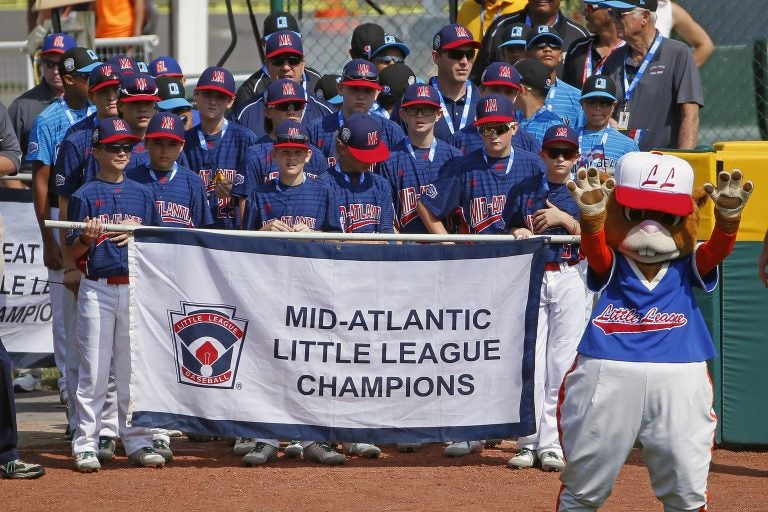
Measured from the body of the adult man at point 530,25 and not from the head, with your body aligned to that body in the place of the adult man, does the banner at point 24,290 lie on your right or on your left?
on your right

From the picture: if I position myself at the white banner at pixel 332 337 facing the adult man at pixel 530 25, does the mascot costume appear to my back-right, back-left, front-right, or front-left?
back-right

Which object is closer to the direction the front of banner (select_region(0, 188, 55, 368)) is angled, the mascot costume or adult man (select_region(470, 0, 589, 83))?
the mascot costume

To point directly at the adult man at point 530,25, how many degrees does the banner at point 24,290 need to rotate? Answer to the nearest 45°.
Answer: approximately 90° to its left

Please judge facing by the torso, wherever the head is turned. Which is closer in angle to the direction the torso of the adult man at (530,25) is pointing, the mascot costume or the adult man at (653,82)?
the mascot costume

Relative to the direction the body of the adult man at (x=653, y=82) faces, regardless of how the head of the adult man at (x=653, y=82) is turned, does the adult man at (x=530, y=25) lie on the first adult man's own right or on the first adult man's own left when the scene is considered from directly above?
on the first adult man's own right

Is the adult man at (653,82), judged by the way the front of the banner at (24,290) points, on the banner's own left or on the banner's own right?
on the banner's own left

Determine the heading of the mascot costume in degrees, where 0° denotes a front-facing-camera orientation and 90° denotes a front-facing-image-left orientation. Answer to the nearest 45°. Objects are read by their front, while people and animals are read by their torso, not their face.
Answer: approximately 0°

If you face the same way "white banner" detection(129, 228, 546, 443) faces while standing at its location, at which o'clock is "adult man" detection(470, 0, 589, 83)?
The adult man is roughly at 7 o'clock from the white banner.
